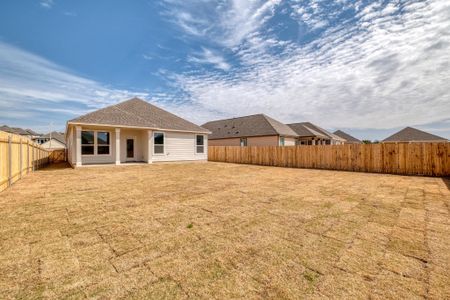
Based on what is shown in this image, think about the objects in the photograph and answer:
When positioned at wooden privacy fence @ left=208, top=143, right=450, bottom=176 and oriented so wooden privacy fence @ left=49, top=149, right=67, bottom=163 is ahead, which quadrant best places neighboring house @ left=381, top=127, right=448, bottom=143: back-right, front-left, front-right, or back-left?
back-right

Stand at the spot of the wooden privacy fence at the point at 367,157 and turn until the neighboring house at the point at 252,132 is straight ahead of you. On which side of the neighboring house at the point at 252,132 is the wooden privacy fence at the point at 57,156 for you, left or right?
left

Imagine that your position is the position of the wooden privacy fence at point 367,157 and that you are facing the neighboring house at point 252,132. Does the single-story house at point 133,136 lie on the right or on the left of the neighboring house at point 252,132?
left

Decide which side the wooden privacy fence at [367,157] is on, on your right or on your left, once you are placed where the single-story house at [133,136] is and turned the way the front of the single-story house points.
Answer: on your right

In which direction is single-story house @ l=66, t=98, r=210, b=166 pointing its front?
away from the camera

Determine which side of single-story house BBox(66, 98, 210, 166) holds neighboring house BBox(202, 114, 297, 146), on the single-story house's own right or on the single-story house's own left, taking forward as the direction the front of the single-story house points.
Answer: on the single-story house's own right

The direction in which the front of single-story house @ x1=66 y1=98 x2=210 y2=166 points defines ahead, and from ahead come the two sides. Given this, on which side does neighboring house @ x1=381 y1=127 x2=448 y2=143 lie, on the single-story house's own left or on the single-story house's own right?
on the single-story house's own right
